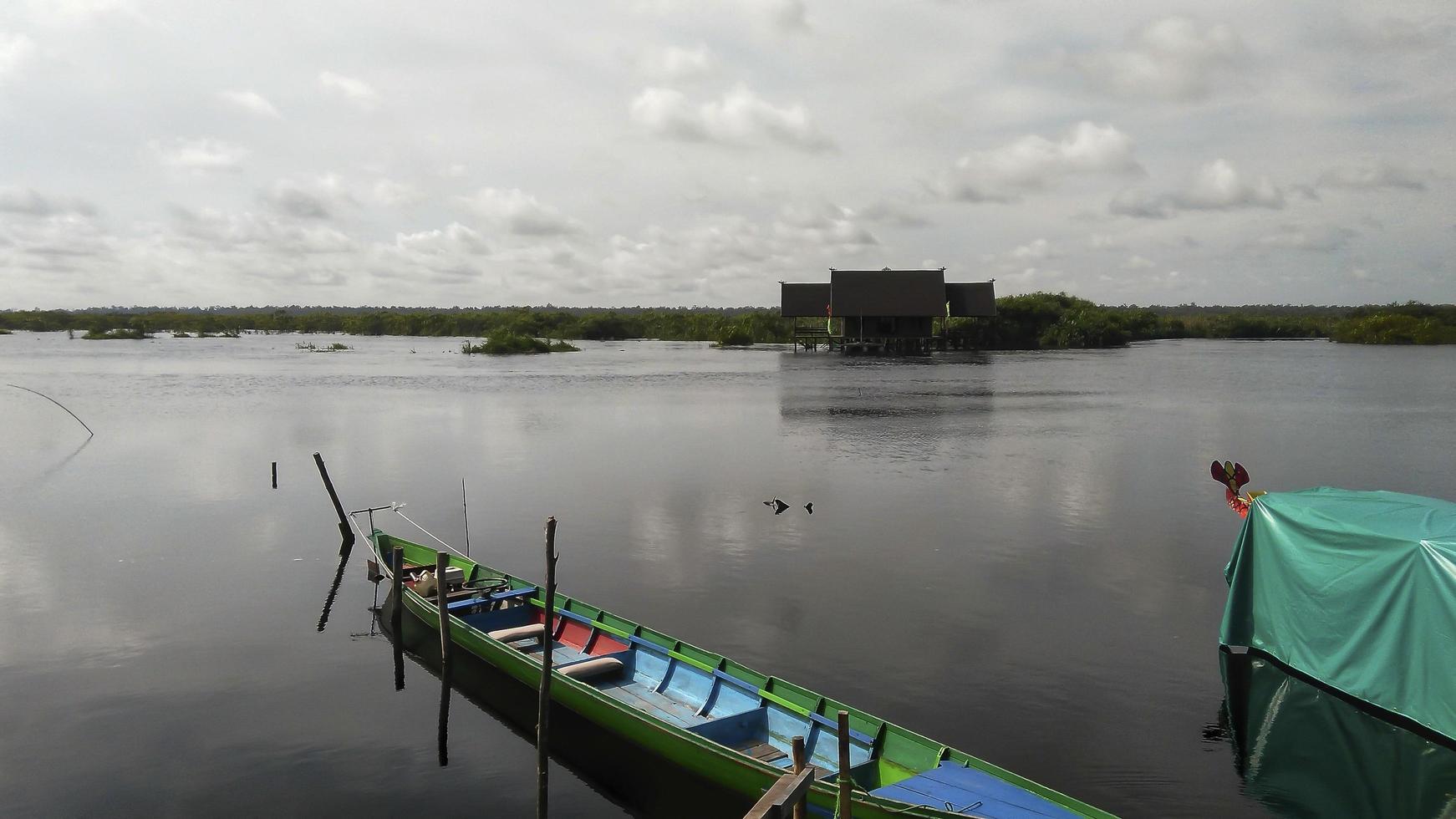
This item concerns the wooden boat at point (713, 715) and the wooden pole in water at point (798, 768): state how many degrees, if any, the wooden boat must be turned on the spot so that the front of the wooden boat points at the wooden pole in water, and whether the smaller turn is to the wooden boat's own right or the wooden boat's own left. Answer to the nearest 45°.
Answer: approximately 45° to the wooden boat's own right

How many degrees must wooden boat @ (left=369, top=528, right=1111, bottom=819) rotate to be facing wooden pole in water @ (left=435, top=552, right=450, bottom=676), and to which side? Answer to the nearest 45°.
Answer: approximately 180°

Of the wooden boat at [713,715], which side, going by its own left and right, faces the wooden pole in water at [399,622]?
back

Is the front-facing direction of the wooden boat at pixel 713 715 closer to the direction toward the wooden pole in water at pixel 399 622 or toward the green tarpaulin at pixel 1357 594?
the green tarpaulin

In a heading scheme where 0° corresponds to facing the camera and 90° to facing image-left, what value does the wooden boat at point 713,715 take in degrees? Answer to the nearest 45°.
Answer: approximately 315°

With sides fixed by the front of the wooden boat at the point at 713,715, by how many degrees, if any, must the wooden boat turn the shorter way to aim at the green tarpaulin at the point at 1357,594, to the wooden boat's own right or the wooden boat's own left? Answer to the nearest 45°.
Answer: approximately 45° to the wooden boat's own left
